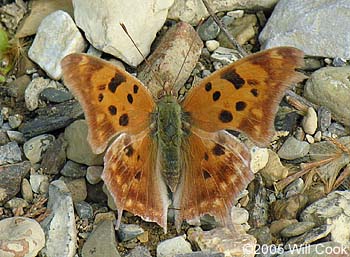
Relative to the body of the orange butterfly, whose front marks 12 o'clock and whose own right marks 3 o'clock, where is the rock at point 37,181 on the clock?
The rock is roughly at 9 o'clock from the orange butterfly.

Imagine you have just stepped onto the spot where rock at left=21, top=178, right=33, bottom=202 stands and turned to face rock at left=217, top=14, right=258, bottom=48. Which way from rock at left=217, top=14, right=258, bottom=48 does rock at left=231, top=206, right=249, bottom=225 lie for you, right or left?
right

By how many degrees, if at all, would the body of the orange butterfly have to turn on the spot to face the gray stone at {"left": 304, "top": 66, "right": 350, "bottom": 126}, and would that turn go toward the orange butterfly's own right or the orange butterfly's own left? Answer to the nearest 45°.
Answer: approximately 45° to the orange butterfly's own right

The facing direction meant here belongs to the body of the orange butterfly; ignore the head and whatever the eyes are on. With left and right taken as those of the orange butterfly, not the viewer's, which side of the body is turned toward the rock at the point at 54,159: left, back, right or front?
left

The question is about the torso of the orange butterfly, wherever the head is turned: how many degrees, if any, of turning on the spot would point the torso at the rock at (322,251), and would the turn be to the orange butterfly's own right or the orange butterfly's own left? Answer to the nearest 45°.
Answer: approximately 135° to the orange butterfly's own right

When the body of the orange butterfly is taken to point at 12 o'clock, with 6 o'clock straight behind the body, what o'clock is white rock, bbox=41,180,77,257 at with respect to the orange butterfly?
The white rock is roughly at 8 o'clock from the orange butterfly.

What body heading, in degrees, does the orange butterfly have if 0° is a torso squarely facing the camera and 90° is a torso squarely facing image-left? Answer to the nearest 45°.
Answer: approximately 180°

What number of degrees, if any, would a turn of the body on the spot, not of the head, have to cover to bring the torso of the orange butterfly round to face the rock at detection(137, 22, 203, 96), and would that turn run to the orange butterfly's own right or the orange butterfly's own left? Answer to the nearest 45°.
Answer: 0° — it already faces it

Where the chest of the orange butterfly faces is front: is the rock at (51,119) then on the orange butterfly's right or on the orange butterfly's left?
on the orange butterfly's left

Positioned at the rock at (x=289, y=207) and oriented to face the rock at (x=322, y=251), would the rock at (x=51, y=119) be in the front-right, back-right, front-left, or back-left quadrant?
back-right
